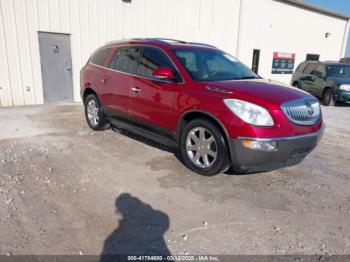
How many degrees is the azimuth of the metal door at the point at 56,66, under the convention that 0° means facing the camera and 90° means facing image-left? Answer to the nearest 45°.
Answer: approximately 0°

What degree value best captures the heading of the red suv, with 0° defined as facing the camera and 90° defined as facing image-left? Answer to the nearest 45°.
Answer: approximately 315°

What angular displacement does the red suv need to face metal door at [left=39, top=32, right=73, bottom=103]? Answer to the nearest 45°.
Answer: approximately 180°

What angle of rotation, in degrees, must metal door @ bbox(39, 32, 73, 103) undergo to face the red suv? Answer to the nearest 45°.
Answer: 0° — it already faces it
